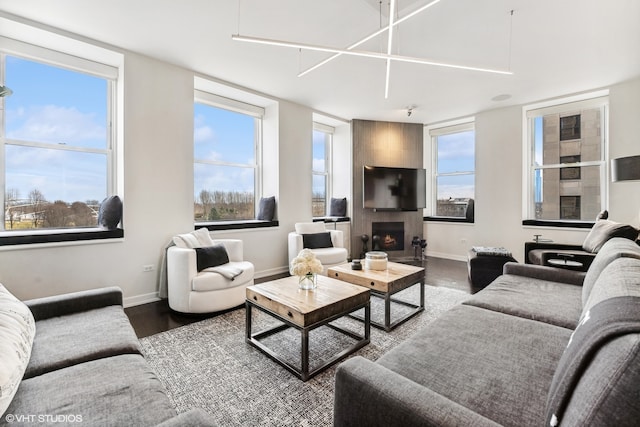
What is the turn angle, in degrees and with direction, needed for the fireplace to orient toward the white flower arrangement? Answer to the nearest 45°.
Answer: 0° — it already faces it

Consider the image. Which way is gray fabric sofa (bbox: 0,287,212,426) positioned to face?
to the viewer's right

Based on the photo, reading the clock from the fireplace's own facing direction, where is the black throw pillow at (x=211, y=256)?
The black throw pillow is roughly at 1 o'clock from the fireplace.

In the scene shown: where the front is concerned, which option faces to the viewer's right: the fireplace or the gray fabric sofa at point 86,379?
the gray fabric sofa

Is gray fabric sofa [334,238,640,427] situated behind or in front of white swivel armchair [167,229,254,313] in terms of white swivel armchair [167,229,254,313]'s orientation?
in front

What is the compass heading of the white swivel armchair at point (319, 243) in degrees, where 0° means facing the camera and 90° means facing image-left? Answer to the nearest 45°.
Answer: approximately 315°

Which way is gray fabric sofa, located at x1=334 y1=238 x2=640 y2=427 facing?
to the viewer's left

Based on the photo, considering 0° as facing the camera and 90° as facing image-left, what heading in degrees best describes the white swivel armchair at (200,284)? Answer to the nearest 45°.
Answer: approximately 315°

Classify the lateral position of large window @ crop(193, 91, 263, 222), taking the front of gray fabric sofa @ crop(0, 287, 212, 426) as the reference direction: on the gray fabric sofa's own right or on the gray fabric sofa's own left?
on the gray fabric sofa's own left

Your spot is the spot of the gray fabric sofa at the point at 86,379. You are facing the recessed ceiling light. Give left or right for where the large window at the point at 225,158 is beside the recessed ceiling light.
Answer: left

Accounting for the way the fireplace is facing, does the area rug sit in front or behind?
in front
